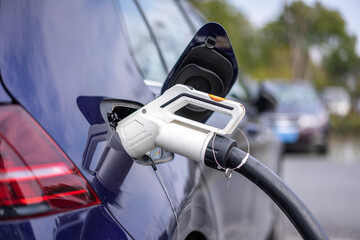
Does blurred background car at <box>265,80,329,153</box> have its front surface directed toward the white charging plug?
yes

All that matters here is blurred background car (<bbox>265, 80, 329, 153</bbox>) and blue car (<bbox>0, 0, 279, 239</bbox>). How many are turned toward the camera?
1

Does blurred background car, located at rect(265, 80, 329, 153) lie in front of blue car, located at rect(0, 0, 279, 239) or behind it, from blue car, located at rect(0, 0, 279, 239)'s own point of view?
in front

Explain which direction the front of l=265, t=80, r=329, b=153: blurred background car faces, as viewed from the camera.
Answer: facing the viewer

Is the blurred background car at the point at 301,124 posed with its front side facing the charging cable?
yes

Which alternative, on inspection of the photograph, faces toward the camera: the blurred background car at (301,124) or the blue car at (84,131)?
the blurred background car

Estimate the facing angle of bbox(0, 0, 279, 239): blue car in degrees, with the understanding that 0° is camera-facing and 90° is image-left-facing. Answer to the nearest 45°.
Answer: approximately 225°

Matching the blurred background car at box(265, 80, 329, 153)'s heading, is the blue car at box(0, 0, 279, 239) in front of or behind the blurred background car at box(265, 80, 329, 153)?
in front
